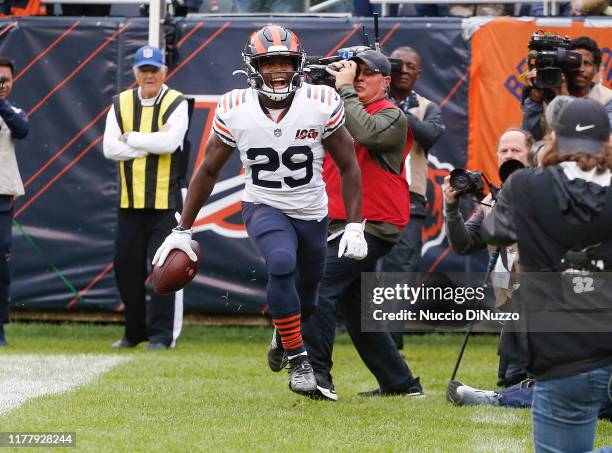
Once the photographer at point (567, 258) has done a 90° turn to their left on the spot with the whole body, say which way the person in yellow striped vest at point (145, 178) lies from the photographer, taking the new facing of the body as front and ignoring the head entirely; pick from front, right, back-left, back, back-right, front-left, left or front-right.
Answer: right

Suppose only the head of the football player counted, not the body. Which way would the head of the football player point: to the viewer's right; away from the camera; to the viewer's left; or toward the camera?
toward the camera

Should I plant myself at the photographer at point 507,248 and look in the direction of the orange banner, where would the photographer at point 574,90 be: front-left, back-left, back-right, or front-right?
front-right

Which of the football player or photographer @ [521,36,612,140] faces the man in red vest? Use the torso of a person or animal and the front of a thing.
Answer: the photographer

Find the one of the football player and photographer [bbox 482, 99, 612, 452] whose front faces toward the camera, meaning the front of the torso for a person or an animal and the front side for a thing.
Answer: the football player

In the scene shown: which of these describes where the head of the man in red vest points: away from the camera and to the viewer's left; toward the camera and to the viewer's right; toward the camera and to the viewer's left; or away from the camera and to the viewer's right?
toward the camera and to the viewer's left

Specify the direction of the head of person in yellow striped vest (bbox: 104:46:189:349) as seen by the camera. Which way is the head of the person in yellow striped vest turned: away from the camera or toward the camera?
toward the camera

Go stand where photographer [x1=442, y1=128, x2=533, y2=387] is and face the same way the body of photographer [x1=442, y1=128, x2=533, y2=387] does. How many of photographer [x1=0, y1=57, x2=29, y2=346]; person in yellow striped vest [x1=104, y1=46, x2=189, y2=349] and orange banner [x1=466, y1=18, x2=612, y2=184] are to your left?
0

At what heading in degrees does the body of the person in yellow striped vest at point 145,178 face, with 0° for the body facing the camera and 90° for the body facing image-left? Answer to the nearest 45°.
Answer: approximately 0°

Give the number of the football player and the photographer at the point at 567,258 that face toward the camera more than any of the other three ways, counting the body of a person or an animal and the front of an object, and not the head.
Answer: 1

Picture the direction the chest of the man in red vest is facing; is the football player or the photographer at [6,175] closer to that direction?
the football player

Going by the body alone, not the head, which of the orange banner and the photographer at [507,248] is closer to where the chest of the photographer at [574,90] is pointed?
the photographer

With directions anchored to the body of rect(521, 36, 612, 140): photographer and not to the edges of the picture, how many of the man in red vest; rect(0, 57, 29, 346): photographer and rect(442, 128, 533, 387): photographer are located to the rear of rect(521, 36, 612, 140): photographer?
0

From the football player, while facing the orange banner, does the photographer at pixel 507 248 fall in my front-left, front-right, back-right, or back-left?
front-right

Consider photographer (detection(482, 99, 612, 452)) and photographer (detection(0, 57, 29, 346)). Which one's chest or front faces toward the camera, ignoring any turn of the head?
photographer (detection(0, 57, 29, 346))

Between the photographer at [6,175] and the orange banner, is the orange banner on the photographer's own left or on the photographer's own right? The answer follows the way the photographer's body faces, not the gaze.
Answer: on the photographer's own left

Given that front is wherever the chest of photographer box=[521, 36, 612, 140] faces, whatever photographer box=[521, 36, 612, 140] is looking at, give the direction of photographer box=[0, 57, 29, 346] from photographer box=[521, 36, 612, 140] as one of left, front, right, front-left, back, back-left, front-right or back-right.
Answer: front-right
